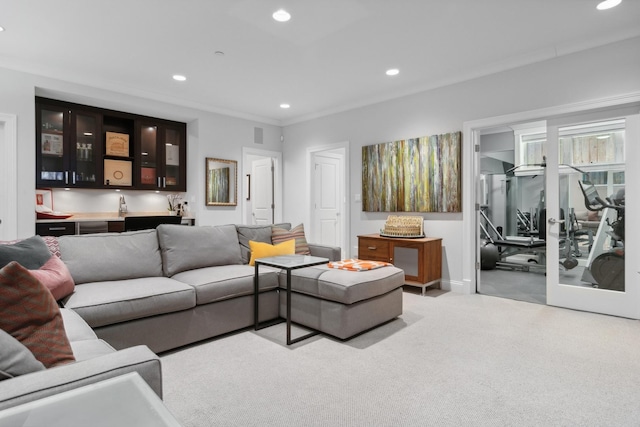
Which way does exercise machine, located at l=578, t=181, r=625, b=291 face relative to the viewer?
to the viewer's left

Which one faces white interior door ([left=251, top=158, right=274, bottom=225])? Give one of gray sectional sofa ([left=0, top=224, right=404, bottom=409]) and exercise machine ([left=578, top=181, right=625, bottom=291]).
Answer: the exercise machine

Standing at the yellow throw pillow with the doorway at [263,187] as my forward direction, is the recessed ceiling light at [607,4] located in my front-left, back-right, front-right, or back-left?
back-right

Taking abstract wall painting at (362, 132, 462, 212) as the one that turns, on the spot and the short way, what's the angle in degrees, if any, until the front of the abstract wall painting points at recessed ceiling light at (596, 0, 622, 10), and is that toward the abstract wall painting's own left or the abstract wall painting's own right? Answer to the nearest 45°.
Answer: approximately 90° to the abstract wall painting's own left

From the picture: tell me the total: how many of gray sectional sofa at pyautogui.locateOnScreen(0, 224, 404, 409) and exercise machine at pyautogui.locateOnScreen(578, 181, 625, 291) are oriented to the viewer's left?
1

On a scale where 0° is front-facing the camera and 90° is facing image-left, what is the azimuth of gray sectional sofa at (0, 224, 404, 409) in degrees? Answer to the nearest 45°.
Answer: approximately 315°
